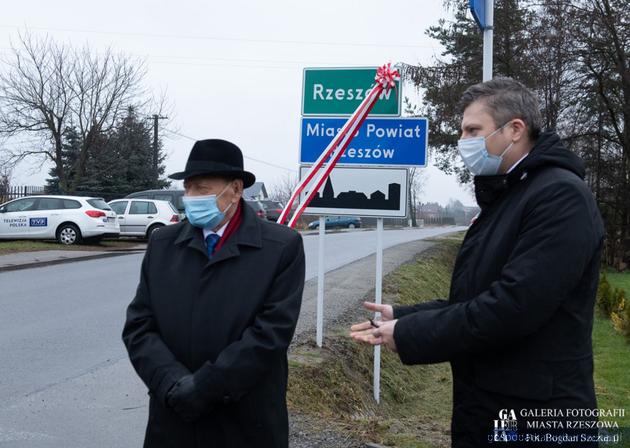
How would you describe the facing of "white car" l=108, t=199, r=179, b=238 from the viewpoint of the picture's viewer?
facing away from the viewer and to the left of the viewer

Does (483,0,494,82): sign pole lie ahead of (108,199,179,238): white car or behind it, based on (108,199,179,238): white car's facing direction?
behind

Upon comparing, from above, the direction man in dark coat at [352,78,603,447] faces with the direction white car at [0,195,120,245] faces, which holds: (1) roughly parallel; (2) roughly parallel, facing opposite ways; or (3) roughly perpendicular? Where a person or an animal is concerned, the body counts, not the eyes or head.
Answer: roughly parallel

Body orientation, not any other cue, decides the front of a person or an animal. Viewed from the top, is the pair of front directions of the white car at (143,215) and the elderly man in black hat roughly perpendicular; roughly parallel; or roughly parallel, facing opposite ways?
roughly perpendicular

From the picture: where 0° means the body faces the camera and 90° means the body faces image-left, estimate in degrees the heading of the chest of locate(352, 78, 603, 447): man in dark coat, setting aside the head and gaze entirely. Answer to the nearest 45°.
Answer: approximately 90°

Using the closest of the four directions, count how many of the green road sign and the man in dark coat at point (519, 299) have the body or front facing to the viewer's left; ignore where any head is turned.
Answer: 1

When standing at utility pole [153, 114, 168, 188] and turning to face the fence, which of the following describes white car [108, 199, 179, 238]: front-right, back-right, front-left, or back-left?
front-left

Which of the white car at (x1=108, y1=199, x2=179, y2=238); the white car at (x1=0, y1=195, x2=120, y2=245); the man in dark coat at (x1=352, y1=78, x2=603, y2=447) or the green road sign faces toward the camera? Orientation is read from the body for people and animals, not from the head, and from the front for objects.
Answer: the green road sign

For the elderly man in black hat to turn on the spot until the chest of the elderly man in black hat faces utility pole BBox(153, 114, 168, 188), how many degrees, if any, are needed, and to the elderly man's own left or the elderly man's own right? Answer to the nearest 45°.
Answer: approximately 135° to the elderly man's own right

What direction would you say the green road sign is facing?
toward the camera

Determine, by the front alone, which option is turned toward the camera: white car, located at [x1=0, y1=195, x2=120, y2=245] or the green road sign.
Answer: the green road sign

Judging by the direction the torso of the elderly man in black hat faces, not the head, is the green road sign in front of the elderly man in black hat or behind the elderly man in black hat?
behind

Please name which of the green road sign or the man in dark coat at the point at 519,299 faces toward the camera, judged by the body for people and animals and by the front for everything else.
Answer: the green road sign

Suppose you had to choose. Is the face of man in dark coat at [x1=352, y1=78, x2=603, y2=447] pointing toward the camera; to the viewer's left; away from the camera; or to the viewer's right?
to the viewer's left

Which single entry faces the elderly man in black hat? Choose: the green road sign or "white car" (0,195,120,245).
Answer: the green road sign

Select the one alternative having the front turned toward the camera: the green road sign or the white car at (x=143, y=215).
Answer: the green road sign

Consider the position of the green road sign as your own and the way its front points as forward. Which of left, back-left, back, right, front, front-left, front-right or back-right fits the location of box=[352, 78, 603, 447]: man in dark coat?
front
